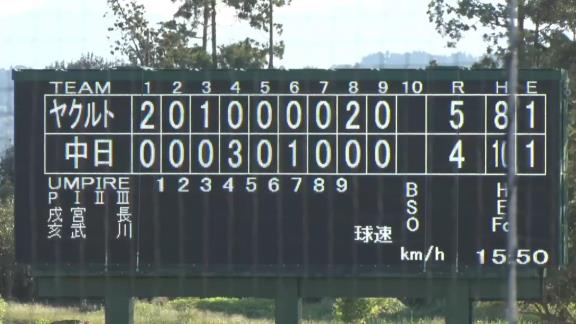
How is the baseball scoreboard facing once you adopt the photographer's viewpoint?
facing the viewer

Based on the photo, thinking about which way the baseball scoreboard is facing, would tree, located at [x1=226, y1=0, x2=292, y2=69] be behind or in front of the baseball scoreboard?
behind

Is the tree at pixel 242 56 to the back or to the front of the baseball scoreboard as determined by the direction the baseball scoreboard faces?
to the back
